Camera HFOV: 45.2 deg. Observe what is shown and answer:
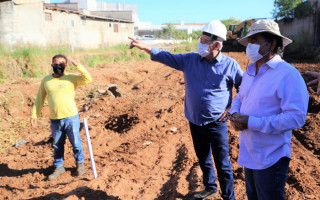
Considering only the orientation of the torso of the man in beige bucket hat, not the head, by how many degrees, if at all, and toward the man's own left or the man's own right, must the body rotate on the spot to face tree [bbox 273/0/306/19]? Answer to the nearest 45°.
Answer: approximately 135° to the man's own right

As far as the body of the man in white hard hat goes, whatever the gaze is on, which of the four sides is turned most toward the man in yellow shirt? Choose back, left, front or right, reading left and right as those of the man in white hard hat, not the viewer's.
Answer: right

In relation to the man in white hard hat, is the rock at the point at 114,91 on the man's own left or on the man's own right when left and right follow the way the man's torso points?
on the man's own right

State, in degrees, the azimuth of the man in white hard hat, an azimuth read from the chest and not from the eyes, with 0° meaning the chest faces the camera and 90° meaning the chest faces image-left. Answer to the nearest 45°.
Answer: approximately 45°

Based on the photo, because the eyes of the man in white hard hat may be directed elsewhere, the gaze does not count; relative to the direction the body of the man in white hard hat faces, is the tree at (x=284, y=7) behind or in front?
behind

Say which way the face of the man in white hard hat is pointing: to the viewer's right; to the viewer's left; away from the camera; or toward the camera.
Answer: to the viewer's left

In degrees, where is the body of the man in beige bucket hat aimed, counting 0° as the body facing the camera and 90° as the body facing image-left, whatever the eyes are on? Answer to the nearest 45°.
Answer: approximately 45°

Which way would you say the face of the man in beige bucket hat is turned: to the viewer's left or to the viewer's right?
to the viewer's left

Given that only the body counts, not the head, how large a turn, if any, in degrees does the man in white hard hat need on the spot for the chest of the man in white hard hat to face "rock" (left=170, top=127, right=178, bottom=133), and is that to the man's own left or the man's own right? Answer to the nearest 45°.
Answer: approximately 135° to the man's own right
